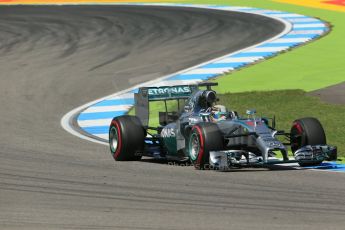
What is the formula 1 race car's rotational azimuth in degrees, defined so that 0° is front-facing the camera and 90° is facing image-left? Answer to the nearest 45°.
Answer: approximately 315°
